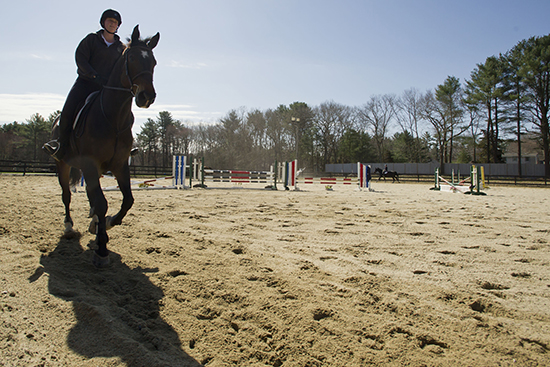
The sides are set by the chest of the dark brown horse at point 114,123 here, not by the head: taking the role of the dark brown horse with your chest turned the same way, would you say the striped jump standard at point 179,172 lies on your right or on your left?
on your left

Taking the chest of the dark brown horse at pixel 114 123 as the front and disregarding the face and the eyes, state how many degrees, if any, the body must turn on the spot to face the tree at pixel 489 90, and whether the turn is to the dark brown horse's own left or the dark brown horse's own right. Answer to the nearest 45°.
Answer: approximately 90° to the dark brown horse's own left

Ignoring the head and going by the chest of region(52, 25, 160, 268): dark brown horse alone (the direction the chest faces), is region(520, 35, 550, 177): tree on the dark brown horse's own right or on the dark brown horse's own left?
on the dark brown horse's own left

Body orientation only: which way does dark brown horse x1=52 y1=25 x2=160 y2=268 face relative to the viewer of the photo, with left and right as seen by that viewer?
facing the viewer and to the right of the viewer

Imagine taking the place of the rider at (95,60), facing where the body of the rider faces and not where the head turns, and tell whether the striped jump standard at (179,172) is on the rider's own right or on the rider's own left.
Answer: on the rider's own left
